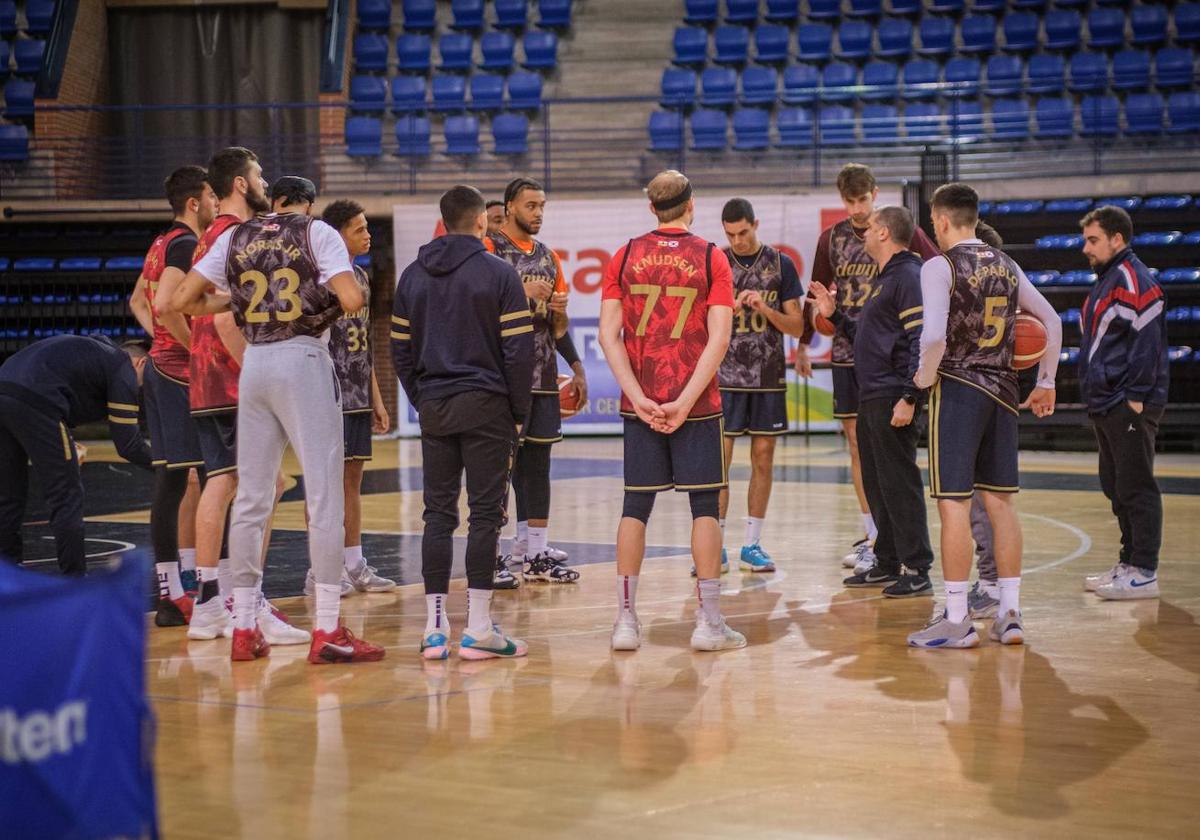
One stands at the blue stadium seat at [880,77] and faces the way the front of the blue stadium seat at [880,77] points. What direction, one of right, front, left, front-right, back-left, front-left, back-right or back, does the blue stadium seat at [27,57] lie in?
right

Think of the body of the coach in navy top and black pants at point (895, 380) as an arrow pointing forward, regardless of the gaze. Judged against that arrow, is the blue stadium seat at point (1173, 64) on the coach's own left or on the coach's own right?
on the coach's own right

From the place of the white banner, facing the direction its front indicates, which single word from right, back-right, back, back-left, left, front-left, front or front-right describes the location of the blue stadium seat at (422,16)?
back-right

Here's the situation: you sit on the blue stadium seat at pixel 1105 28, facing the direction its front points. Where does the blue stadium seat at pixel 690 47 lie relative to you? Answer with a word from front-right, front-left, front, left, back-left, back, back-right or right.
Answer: right

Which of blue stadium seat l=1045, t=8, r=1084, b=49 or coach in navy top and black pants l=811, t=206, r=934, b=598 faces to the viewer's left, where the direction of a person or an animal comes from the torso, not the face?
the coach in navy top and black pants

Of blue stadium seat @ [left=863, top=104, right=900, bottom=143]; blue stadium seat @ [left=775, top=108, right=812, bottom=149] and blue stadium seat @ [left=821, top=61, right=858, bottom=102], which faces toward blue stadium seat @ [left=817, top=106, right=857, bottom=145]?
blue stadium seat @ [left=821, top=61, right=858, bottom=102]

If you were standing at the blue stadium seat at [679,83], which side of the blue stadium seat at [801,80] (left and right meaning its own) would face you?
right

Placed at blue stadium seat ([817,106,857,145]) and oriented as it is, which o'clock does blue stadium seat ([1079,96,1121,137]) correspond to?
blue stadium seat ([1079,96,1121,137]) is roughly at 9 o'clock from blue stadium seat ([817,106,857,145]).

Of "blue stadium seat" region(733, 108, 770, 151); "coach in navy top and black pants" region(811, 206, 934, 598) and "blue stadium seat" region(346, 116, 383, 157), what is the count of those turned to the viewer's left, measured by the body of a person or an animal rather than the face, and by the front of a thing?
1

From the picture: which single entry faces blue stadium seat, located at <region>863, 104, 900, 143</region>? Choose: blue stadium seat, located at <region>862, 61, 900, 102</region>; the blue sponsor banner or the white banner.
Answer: blue stadium seat, located at <region>862, 61, 900, 102</region>

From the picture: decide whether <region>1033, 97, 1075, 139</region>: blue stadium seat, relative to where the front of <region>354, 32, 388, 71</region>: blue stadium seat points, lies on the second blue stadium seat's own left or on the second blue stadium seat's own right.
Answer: on the second blue stadium seat's own left

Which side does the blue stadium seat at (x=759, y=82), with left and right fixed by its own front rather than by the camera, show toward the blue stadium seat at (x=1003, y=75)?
left

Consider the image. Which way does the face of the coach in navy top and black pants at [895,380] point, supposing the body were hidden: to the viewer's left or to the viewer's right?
to the viewer's left

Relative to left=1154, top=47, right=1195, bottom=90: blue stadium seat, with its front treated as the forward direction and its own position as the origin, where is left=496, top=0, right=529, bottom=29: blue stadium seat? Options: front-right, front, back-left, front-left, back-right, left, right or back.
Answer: right

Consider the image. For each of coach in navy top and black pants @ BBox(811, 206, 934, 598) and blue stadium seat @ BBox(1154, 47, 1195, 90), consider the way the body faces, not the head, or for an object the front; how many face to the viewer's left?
1
